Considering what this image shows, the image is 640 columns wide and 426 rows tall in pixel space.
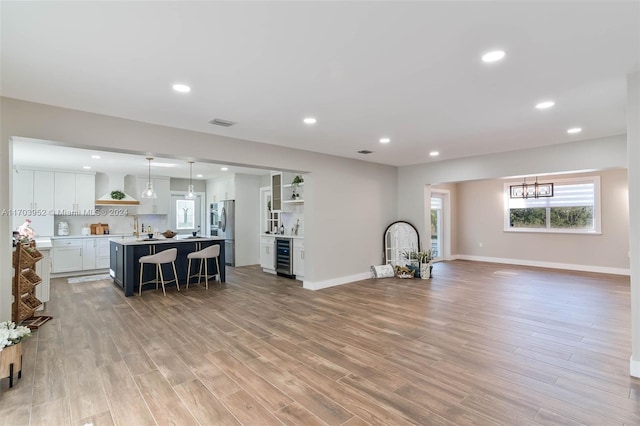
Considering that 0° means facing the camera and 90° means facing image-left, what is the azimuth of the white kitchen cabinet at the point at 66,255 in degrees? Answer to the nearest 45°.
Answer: approximately 0°

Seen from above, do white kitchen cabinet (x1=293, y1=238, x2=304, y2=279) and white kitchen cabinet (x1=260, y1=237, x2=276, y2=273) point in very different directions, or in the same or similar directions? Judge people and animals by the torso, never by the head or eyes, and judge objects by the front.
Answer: same or similar directions

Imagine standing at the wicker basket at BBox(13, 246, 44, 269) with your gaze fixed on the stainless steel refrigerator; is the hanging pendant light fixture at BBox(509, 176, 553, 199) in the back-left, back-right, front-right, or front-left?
front-right

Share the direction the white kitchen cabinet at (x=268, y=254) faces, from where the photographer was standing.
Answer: facing the viewer and to the left of the viewer

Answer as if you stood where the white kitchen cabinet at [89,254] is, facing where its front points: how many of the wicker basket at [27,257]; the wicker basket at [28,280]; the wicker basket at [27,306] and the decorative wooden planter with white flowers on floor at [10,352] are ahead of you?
4

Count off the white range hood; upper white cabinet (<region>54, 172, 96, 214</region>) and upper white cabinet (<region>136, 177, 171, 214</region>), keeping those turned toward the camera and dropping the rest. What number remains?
3

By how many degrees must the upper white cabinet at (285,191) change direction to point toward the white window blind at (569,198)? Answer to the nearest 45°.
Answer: approximately 135° to its left

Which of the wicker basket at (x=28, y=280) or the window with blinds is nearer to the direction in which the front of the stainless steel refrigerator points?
the wicker basket

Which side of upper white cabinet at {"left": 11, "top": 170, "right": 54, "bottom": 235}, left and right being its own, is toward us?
front

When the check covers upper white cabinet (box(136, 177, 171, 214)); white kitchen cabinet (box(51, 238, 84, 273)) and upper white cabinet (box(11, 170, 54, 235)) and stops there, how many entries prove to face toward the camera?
3

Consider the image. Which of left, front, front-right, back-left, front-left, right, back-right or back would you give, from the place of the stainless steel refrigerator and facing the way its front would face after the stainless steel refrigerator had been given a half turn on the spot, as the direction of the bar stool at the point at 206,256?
back-right

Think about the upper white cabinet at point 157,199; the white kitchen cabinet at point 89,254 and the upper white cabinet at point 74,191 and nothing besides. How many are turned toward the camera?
3

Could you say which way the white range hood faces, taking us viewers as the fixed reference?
facing the viewer

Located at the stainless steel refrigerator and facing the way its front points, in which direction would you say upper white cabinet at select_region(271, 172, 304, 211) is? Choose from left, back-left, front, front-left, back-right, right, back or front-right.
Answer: left
